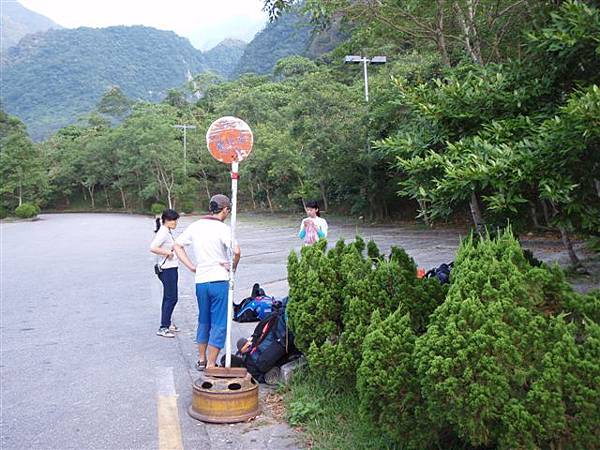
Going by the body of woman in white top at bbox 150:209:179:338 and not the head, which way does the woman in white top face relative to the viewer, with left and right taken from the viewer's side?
facing to the right of the viewer

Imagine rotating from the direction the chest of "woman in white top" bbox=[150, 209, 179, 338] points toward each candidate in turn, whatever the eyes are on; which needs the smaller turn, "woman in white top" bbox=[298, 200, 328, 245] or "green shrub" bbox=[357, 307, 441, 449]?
the woman in white top

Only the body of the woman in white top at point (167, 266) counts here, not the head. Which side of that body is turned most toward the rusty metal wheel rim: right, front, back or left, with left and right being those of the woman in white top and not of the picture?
right

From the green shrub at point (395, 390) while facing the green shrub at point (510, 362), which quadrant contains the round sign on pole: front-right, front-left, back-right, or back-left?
back-left

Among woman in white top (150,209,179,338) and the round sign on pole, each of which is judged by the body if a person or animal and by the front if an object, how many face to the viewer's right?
1

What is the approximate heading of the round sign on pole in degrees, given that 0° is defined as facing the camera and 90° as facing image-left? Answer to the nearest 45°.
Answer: approximately 0°

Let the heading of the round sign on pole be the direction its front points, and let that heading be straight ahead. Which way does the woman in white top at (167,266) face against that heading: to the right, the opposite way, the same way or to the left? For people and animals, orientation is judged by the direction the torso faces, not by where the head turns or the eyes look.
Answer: to the left

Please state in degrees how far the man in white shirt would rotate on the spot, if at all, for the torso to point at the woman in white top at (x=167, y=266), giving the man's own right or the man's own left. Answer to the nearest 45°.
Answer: approximately 45° to the man's own left

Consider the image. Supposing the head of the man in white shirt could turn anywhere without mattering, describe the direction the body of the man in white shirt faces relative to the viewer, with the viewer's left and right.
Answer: facing away from the viewer and to the right of the viewer
